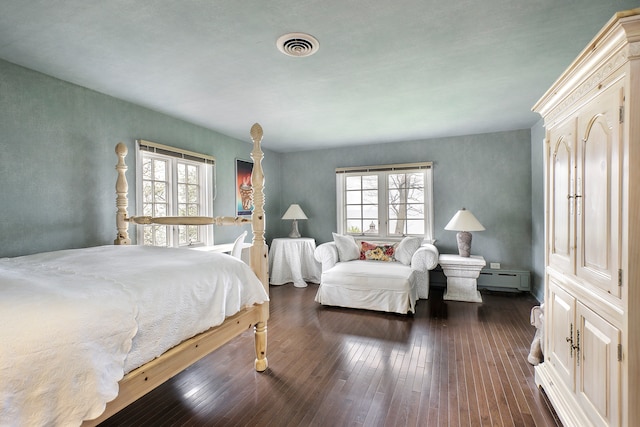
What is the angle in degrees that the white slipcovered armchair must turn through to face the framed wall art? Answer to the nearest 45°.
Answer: approximately 90° to its right

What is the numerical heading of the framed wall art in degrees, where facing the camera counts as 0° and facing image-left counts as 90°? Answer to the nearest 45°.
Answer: approximately 315°

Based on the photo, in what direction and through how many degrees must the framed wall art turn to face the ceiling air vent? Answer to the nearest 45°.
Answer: approximately 45° to its right

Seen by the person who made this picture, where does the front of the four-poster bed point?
facing away from the viewer and to the right of the viewer

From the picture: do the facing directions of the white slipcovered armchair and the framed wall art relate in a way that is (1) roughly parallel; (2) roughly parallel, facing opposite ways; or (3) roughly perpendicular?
roughly perpendicular

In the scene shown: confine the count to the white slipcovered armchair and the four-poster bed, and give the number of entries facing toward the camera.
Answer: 1

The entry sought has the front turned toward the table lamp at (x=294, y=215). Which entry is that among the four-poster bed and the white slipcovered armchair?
the four-poster bed

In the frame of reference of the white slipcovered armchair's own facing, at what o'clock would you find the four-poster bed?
The four-poster bed is roughly at 1 o'clock from the white slipcovered armchair.

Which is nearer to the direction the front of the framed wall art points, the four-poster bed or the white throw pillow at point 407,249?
the white throw pillow

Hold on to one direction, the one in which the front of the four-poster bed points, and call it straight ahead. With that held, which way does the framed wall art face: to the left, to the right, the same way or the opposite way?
to the right

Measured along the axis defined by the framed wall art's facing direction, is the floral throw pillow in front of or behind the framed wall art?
in front

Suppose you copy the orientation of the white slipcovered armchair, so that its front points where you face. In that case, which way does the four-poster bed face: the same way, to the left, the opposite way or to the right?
the opposite way

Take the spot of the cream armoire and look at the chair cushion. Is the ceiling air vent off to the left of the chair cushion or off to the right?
left

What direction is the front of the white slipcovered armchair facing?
toward the camera

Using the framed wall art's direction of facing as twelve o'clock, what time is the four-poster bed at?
The four-poster bed is roughly at 2 o'clock from the framed wall art.

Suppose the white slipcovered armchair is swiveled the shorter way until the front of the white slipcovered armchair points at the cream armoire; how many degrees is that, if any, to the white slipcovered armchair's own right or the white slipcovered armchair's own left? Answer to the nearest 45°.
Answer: approximately 45° to the white slipcovered armchair's own left

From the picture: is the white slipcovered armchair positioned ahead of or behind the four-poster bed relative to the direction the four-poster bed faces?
ahead
